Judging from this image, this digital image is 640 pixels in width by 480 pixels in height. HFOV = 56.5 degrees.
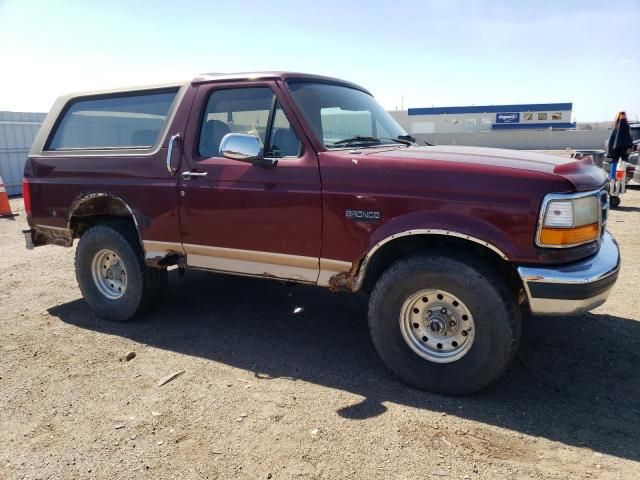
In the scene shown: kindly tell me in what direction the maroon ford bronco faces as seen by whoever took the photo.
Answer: facing the viewer and to the right of the viewer

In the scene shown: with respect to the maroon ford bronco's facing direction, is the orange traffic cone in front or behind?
behind
